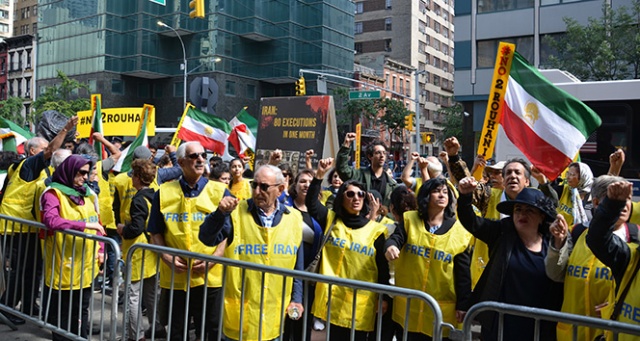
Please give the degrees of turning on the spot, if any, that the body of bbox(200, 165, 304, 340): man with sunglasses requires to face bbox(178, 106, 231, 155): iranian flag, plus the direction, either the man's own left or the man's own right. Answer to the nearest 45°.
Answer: approximately 180°

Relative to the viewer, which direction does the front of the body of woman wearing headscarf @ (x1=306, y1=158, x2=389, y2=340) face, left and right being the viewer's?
facing the viewer

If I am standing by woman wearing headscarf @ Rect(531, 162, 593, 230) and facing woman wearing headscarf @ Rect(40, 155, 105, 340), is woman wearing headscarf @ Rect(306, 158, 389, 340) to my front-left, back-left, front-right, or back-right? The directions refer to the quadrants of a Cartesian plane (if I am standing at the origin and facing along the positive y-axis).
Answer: front-left

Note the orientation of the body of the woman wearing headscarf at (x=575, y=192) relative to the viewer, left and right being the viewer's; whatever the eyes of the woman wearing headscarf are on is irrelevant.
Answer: facing the viewer and to the left of the viewer

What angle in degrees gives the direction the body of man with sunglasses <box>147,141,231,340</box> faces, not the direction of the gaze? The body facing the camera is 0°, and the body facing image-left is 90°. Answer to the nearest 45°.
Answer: approximately 0°

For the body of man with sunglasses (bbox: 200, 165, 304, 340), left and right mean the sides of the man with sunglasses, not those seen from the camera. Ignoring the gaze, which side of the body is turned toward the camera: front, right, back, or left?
front

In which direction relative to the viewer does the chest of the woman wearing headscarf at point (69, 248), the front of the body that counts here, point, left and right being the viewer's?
facing the viewer and to the right of the viewer

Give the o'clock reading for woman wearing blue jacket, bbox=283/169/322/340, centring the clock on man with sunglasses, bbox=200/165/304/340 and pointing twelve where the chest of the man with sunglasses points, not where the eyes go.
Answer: The woman wearing blue jacket is roughly at 7 o'clock from the man with sunglasses.

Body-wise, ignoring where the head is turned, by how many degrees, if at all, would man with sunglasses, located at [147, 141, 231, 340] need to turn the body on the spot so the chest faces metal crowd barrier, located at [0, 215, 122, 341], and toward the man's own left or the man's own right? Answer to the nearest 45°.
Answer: approximately 135° to the man's own right

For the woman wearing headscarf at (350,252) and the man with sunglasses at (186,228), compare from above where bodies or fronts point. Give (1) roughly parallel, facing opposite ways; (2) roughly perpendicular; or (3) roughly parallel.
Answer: roughly parallel
